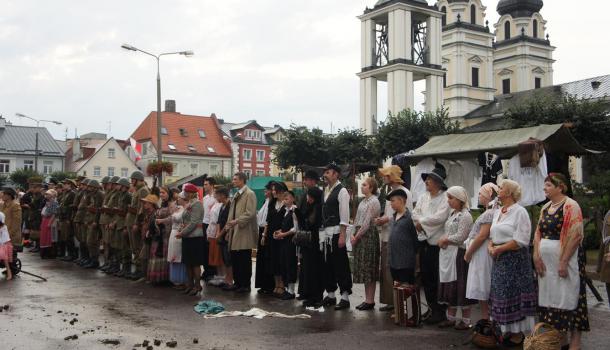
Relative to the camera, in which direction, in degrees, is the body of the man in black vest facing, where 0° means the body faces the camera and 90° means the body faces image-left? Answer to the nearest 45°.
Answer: approximately 45°

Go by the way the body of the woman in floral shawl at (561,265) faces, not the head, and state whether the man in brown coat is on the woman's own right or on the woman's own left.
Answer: on the woman's own right

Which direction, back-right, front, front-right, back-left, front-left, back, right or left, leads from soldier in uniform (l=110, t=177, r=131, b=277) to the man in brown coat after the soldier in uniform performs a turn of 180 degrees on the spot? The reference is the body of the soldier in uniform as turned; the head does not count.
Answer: front-right

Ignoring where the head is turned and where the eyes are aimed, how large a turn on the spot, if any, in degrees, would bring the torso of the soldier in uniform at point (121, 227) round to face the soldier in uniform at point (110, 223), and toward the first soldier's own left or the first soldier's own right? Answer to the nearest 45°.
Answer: approximately 90° to the first soldier's own right

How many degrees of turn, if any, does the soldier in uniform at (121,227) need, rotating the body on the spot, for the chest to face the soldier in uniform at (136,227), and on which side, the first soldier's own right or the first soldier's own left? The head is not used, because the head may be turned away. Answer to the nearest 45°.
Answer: approximately 90° to the first soldier's own left

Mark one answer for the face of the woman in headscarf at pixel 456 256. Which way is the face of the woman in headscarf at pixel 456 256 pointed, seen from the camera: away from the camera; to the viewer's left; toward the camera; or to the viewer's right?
to the viewer's left

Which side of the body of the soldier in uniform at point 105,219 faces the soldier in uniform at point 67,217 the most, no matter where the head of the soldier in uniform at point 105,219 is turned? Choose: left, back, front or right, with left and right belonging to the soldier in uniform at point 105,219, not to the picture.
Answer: right

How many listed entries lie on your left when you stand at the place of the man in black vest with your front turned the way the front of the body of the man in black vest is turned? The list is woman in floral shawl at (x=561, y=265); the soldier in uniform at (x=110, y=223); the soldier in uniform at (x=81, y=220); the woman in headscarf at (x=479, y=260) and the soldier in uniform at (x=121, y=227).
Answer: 2

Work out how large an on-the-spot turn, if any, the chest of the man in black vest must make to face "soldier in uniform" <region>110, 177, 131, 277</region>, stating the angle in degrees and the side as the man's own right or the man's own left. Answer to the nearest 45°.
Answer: approximately 90° to the man's own right
